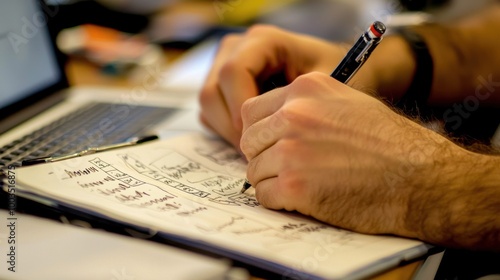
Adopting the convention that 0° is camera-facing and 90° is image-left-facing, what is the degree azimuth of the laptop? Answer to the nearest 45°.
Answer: approximately 315°
